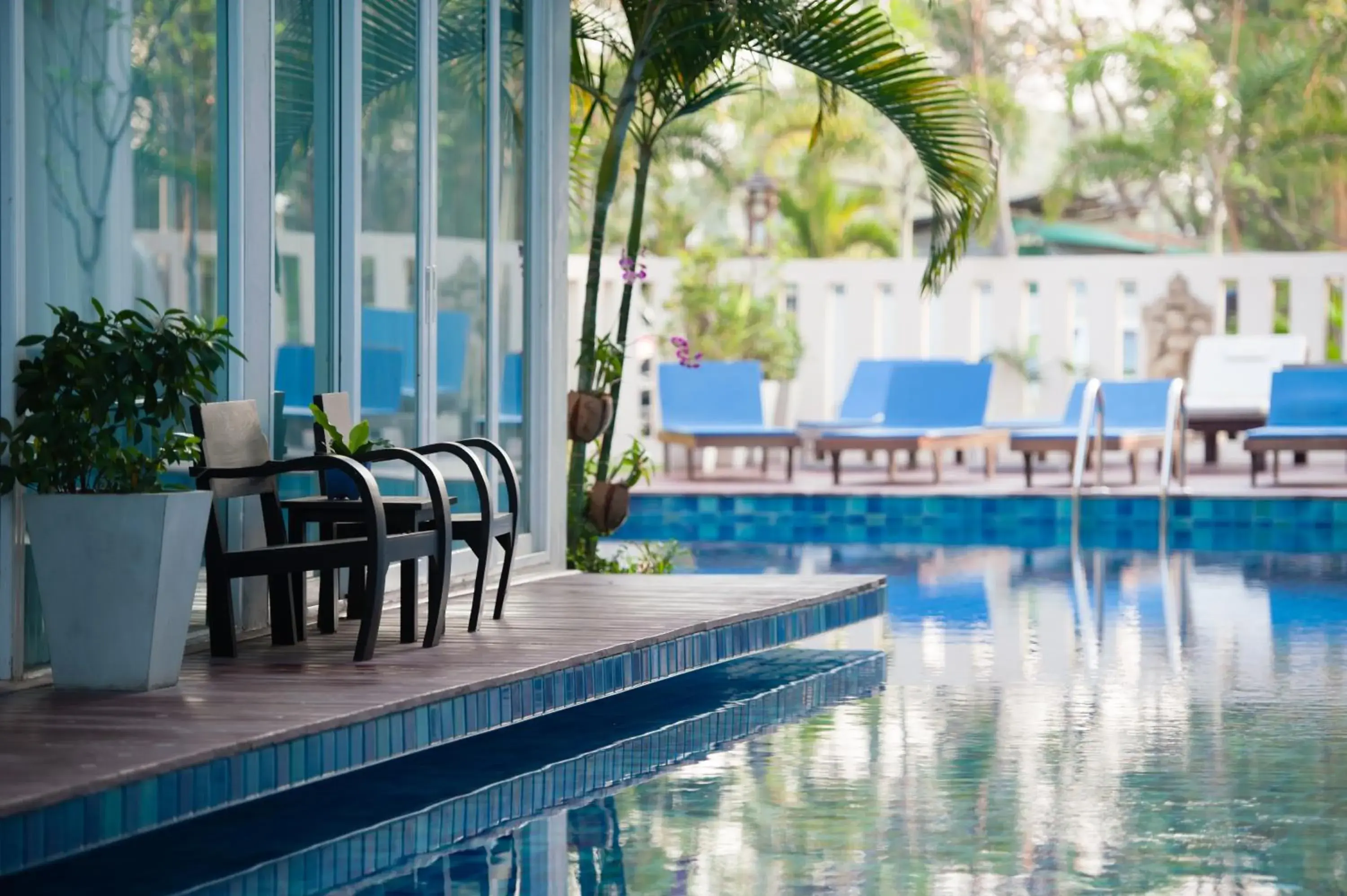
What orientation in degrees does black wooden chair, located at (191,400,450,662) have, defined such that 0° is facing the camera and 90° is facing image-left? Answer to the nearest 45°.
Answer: approximately 315°

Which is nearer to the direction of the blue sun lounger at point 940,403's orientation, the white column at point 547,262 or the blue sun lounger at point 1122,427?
the white column

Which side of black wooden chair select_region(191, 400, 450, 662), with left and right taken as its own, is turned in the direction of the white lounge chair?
left

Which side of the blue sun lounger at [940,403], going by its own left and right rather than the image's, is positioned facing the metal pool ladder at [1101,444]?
left

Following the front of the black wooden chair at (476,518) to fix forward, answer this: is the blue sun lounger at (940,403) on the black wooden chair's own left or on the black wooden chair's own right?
on the black wooden chair's own left

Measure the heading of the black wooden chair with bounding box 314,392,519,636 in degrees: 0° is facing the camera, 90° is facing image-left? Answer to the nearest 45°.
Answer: approximately 315°

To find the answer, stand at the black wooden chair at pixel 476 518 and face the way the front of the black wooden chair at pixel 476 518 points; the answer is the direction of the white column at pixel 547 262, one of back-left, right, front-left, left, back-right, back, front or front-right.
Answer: back-left

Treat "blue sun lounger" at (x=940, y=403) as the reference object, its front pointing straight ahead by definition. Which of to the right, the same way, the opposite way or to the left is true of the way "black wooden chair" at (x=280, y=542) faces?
to the left
